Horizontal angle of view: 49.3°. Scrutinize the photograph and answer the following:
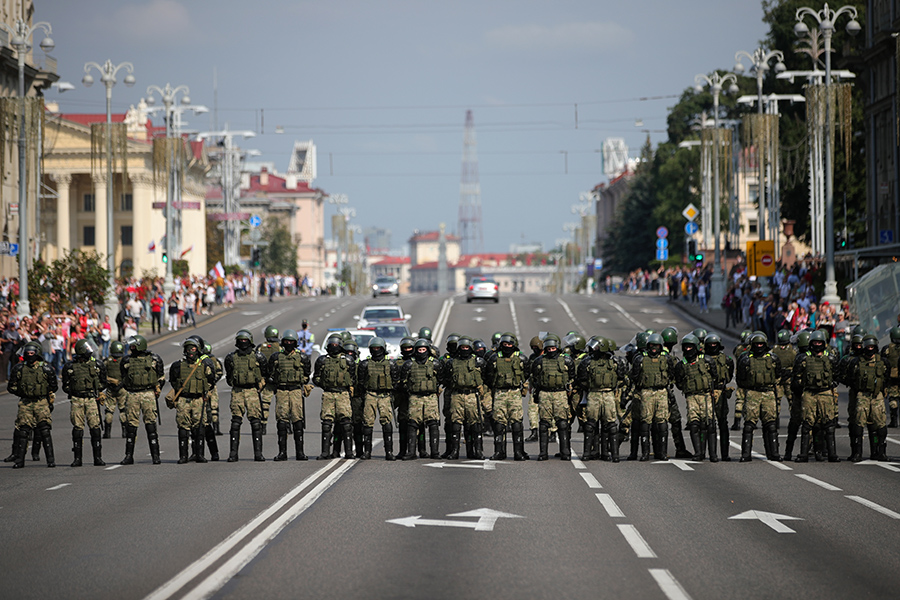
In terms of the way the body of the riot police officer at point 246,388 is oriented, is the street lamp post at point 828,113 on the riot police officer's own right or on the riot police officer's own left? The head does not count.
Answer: on the riot police officer's own left

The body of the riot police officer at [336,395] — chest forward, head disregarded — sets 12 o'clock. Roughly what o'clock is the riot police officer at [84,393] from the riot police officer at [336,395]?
the riot police officer at [84,393] is roughly at 3 o'clock from the riot police officer at [336,395].

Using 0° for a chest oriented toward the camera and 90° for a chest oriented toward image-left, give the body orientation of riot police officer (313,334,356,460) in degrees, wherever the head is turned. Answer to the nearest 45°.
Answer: approximately 0°

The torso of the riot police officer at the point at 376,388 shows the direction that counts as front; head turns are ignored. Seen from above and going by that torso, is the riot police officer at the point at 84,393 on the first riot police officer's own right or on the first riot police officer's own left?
on the first riot police officer's own right

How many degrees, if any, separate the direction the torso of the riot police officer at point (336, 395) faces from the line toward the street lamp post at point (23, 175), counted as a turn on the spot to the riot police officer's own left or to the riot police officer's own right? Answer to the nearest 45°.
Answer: approximately 135° to the riot police officer's own right

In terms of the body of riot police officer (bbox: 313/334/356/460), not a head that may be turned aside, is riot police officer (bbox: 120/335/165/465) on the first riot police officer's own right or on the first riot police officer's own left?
on the first riot police officer's own right

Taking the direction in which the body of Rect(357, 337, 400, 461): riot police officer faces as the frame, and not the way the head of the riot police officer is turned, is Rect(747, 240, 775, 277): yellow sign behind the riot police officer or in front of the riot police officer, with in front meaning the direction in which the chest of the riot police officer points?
behind

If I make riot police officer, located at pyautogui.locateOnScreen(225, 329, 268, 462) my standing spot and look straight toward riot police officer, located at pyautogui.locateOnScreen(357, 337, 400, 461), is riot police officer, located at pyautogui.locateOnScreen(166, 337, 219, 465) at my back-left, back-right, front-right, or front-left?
back-right

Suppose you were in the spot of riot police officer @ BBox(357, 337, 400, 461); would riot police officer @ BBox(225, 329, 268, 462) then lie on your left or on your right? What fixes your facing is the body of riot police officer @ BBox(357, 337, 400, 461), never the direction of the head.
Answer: on your right

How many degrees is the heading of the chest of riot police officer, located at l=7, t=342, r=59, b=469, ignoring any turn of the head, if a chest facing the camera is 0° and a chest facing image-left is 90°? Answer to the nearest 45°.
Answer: approximately 0°

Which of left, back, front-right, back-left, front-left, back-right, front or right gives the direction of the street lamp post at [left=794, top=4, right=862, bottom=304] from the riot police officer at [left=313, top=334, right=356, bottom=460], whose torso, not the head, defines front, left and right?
back-left
